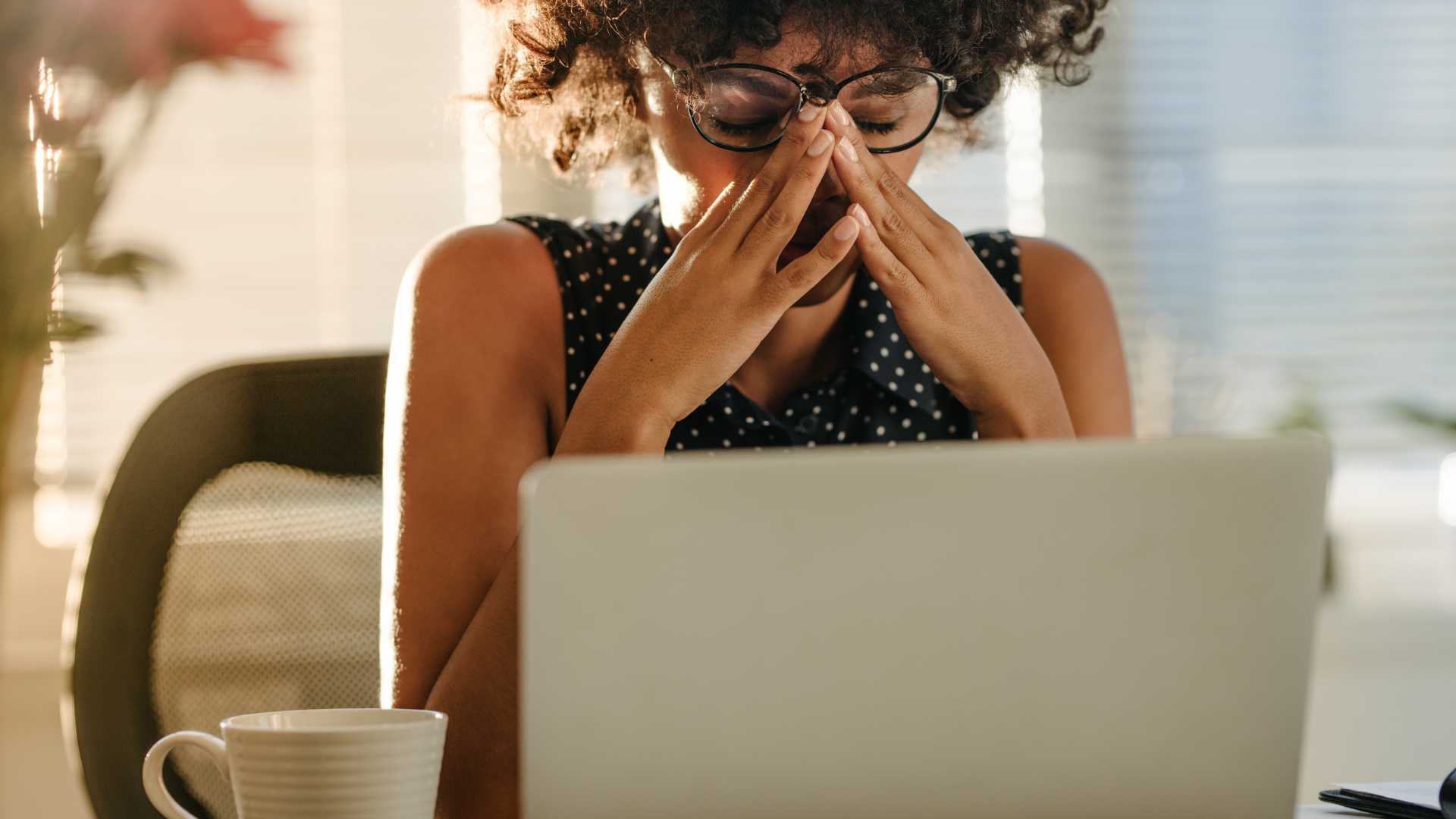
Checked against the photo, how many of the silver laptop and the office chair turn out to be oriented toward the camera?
1

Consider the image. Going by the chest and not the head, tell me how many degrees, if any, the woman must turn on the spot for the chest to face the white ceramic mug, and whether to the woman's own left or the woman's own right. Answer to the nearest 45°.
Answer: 0° — they already face it

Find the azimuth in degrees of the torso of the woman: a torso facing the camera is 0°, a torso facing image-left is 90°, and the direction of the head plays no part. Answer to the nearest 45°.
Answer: approximately 0°

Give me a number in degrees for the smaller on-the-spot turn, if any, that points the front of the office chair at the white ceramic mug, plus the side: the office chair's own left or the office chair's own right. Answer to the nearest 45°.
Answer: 0° — it already faces it

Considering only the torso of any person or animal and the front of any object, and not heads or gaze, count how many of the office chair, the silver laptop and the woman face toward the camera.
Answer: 2

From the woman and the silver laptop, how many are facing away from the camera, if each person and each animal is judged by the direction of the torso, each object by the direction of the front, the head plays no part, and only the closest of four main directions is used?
1

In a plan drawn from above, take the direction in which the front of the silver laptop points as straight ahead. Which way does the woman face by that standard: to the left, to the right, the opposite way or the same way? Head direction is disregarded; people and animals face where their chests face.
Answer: the opposite way
